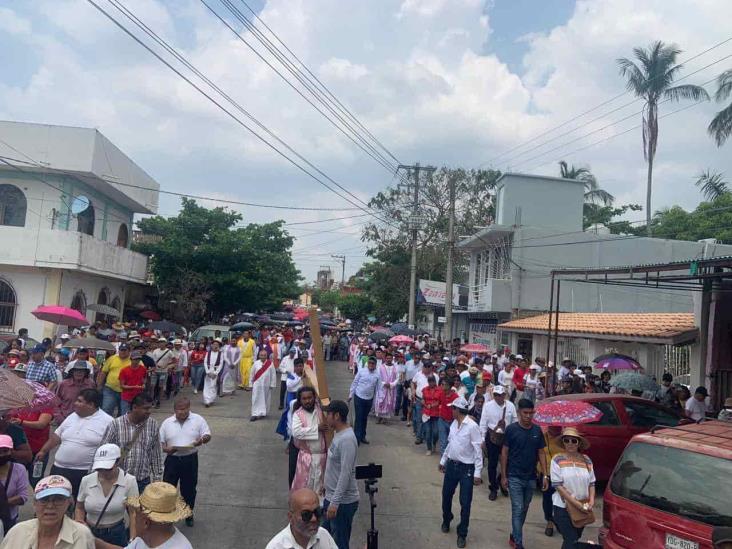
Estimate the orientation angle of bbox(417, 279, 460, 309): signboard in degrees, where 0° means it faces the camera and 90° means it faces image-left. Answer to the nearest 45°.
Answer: approximately 0°

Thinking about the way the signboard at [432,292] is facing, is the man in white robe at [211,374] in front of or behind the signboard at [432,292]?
in front

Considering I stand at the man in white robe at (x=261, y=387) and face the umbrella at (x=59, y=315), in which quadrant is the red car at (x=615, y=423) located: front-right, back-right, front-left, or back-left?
back-left

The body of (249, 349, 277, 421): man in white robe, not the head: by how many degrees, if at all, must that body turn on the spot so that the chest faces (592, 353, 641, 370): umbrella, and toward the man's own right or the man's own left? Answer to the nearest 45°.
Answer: approximately 90° to the man's own left

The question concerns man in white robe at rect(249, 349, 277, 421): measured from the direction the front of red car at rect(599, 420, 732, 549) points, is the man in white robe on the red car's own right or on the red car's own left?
on the red car's own left

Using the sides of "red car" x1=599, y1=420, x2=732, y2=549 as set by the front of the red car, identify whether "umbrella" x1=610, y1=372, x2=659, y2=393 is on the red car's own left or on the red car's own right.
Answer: on the red car's own left

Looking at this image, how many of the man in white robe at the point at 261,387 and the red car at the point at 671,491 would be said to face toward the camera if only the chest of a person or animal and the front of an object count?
1

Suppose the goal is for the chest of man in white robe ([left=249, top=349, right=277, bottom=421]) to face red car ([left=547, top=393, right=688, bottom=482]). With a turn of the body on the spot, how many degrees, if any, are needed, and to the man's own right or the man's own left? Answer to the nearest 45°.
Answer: approximately 45° to the man's own left

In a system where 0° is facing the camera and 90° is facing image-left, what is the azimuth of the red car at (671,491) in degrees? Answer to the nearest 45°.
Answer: approximately 225°

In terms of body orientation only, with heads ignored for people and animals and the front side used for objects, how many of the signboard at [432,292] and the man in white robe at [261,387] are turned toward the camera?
2
